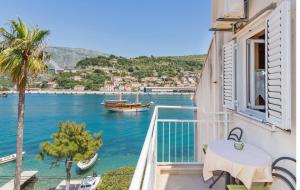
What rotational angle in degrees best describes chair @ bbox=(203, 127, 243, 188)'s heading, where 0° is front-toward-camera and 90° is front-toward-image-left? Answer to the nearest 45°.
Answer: approximately 45°

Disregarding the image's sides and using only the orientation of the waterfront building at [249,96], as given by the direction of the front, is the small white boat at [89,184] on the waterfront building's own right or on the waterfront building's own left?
on the waterfront building's own right

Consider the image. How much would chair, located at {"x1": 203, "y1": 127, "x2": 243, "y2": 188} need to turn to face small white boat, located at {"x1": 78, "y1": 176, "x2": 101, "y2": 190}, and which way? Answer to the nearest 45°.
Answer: approximately 90° to its right

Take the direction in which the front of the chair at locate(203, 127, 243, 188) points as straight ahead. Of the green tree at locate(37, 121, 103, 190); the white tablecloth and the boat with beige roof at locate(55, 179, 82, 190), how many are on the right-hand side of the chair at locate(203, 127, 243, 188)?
2

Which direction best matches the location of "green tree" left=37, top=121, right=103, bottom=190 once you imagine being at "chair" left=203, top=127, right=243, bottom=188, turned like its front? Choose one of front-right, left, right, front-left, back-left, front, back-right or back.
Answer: right

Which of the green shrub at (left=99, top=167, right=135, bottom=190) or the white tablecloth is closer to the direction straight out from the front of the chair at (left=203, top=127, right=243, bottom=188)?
the white tablecloth

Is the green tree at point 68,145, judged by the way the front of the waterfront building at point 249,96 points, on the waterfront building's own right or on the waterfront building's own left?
on the waterfront building's own right

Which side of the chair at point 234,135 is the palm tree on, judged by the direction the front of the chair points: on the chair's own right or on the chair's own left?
on the chair's own right

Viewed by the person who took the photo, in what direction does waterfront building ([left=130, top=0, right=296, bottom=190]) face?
facing to the left of the viewer
